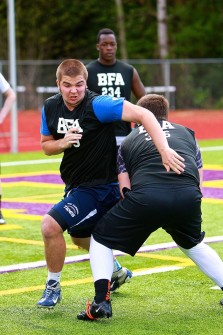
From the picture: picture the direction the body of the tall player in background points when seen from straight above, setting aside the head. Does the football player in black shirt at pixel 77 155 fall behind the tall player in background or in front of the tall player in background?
in front

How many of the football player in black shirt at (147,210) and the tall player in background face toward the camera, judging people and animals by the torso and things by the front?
1

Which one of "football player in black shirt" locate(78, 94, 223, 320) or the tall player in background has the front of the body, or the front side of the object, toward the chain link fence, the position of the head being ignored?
the football player in black shirt

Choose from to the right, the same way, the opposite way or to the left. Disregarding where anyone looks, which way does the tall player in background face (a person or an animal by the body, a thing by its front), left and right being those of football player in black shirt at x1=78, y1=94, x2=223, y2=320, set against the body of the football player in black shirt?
the opposite way

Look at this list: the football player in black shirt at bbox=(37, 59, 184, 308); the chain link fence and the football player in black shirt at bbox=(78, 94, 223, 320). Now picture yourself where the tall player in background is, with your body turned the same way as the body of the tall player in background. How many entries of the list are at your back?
1

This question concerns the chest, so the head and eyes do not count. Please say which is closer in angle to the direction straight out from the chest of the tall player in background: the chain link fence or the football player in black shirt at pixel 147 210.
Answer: the football player in black shirt

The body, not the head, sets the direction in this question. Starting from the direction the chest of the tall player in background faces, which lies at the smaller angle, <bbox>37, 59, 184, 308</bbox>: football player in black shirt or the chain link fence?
the football player in black shirt

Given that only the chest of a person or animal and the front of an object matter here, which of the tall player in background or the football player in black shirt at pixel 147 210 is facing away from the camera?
the football player in black shirt

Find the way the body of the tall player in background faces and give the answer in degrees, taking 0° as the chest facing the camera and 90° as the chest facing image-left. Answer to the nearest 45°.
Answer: approximately 0°

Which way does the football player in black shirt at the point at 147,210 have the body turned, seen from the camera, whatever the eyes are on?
away from the camera

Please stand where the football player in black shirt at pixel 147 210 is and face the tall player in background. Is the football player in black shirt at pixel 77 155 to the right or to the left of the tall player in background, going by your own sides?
left
